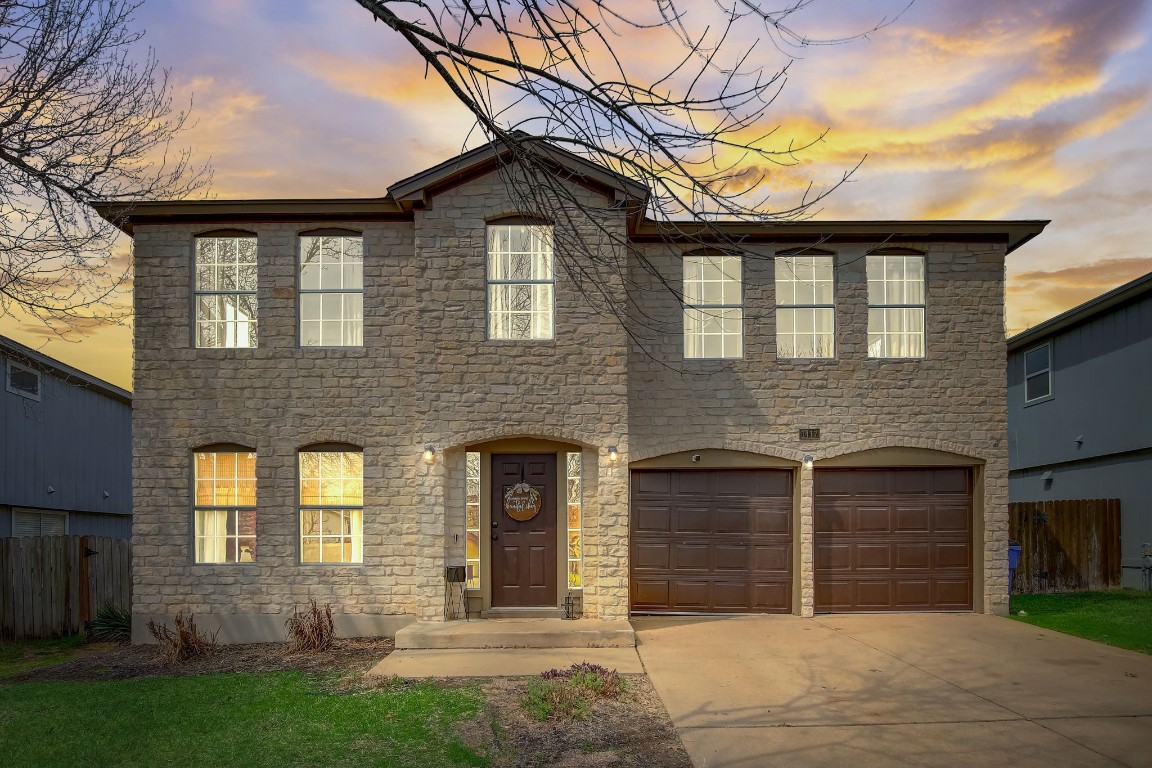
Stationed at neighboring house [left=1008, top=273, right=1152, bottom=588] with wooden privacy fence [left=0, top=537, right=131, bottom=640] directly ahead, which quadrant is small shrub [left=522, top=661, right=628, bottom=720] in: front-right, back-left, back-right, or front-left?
front-left

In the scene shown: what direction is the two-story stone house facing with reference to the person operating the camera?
facing the viewer

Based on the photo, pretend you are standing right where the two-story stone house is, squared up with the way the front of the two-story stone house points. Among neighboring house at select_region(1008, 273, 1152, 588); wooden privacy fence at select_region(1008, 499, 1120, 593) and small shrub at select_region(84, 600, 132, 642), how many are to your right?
1

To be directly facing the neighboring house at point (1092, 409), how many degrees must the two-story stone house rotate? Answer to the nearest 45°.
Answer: approximately 135° to its left

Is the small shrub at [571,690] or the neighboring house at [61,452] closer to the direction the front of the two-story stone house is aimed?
the small shrub

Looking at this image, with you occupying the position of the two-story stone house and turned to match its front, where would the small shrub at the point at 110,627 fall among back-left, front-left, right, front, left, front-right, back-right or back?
right

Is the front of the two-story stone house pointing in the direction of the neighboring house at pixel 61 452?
no

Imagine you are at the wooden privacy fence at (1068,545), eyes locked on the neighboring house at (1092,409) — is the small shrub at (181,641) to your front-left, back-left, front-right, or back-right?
back-left

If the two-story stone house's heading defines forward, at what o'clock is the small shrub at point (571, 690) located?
The small shrub is roughly at 12 o'clock from the two-story stone house.

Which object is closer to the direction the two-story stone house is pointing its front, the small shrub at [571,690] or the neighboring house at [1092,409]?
the small shrub

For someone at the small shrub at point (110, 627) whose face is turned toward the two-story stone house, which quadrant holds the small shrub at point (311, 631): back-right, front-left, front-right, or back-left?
front-right
